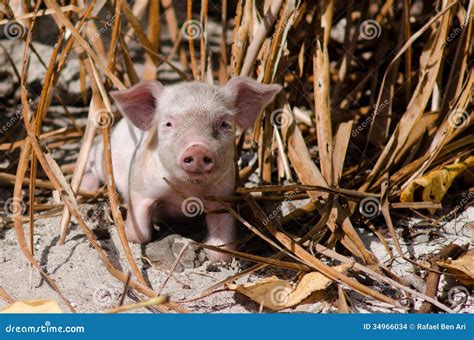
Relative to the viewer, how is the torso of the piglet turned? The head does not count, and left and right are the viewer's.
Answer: facing the viewer and to the right of the viewer

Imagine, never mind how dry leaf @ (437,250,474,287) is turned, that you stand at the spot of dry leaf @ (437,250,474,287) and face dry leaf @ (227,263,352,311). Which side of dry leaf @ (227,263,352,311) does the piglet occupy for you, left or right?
right

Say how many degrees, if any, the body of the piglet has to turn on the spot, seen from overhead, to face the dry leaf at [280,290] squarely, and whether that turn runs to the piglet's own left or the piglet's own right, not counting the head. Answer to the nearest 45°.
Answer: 0° — it already faces it

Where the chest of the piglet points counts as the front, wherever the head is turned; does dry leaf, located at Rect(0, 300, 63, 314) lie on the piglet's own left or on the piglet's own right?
on the piglet's own right

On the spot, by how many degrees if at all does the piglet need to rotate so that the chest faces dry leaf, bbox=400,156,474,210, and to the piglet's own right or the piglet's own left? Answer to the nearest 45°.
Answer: approximately 45° to the piglet's own left
